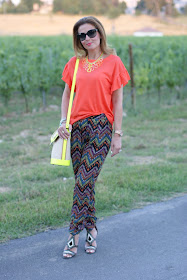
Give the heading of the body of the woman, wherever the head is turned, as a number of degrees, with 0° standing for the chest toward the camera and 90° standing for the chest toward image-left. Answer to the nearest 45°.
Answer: approximately 0°
